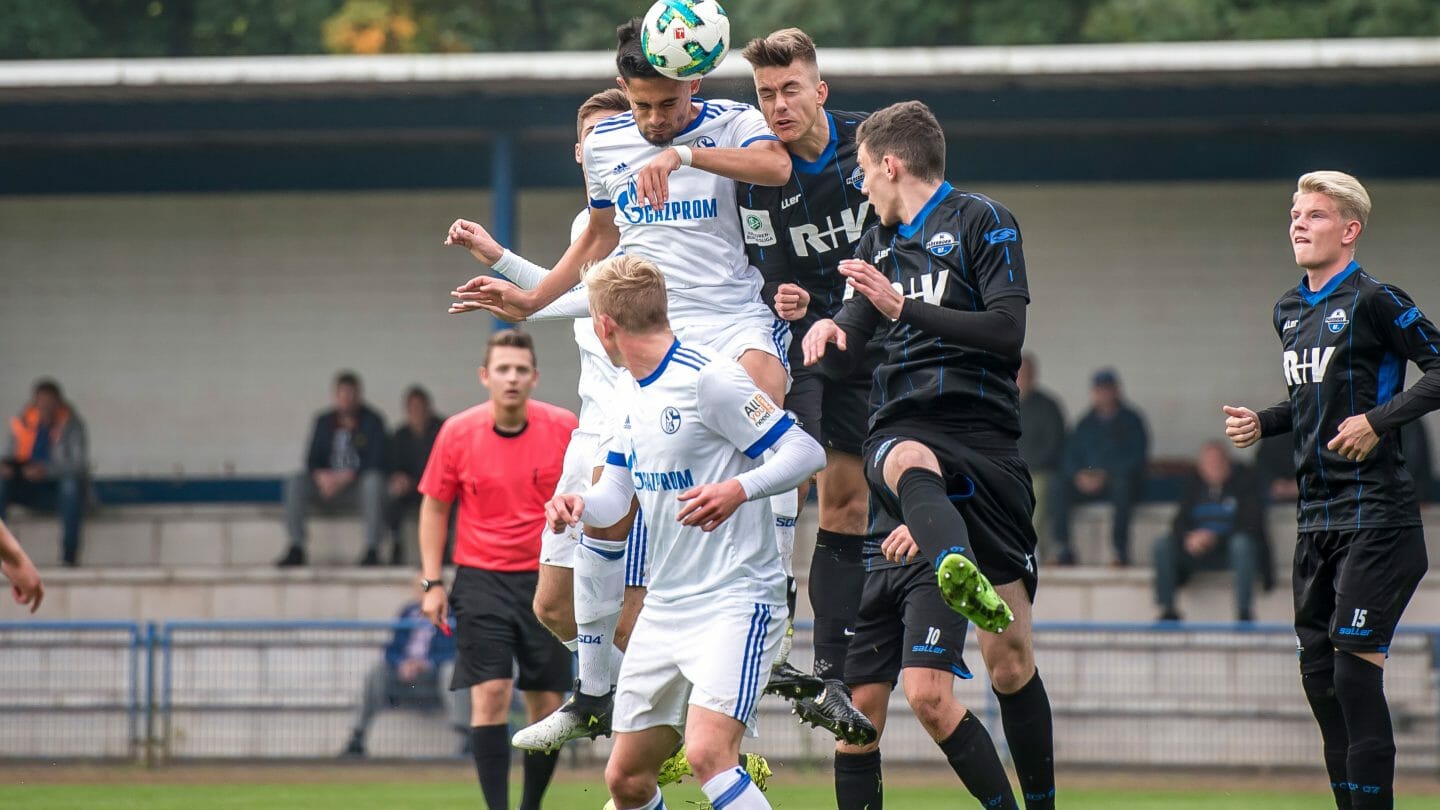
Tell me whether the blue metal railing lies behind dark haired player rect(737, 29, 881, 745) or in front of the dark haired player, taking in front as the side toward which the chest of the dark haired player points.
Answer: behind

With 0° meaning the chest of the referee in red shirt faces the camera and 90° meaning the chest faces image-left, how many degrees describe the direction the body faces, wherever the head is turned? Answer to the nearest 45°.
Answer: approximately 0°

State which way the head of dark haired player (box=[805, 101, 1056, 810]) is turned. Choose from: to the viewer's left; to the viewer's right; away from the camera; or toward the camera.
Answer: to the viewer's left

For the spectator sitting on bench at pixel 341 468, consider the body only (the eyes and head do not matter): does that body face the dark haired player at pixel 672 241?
yes

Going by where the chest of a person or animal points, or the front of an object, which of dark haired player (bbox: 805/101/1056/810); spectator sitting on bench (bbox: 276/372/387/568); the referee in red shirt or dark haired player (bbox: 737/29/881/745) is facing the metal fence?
the spectator sitting on bench

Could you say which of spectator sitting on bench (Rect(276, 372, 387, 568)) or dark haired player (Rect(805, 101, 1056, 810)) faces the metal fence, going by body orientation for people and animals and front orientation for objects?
the spectator sitting on bench

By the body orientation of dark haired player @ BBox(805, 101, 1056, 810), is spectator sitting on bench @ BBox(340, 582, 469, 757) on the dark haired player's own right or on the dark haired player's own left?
on the dark haired player's own right

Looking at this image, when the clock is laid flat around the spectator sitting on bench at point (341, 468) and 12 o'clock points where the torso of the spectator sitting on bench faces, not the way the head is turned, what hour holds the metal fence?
The metal fence is roughly at 12 o'clock from the spectator sitting on bench.

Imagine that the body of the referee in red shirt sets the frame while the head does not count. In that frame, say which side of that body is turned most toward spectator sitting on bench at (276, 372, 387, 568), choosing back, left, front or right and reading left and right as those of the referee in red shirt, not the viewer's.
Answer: back
